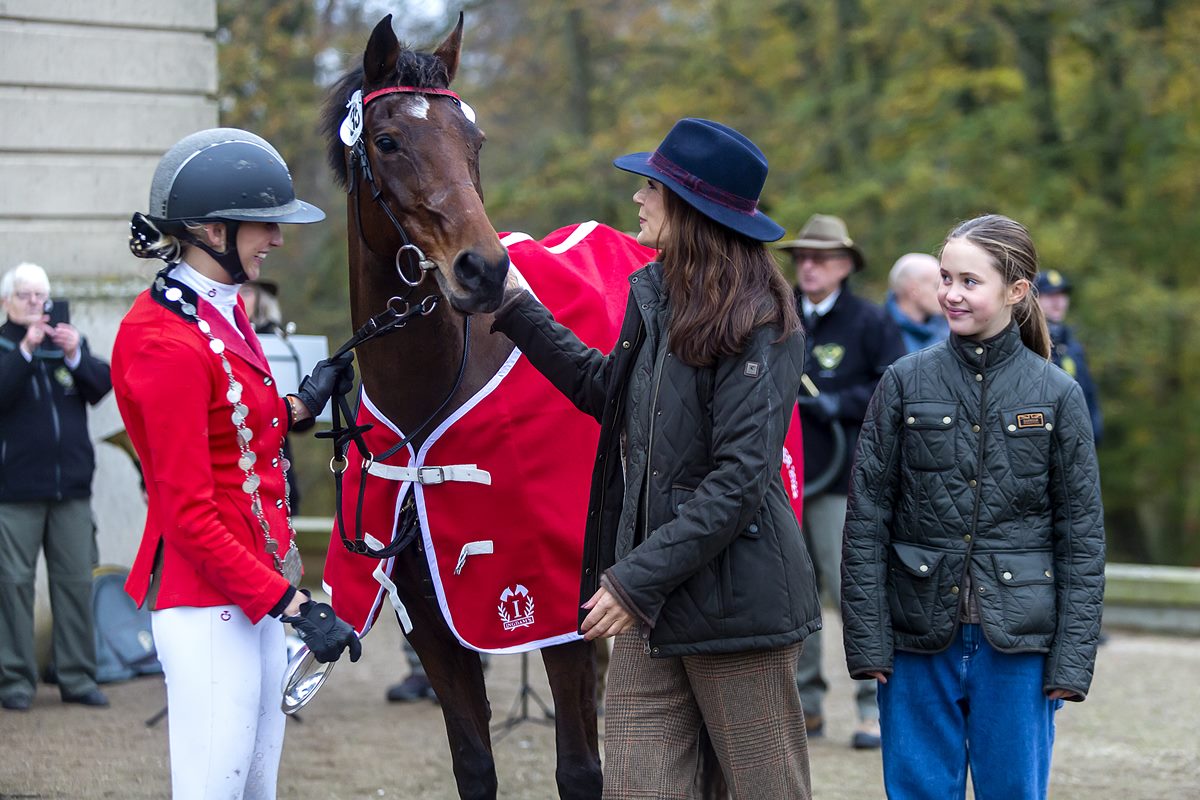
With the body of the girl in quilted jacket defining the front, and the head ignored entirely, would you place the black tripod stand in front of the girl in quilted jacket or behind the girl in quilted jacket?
behind

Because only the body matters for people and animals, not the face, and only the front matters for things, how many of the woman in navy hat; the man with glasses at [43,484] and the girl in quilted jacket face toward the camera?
2

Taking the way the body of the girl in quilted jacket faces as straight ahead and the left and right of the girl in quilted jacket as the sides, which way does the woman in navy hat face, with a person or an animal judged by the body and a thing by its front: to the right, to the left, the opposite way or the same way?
to the right

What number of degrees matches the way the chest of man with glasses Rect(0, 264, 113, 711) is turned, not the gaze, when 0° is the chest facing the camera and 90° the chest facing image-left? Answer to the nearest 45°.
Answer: approximately 0°

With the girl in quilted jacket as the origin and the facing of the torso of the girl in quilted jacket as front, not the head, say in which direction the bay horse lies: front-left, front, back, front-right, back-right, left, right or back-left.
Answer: right

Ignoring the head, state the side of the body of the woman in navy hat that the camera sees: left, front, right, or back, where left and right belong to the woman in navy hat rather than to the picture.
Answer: left

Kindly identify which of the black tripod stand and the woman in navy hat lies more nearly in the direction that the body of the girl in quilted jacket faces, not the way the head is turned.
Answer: the woman in navy hat

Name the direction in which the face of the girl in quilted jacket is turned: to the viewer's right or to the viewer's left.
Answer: to the viewer's left

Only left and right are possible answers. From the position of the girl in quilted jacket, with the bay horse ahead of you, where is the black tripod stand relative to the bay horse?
right

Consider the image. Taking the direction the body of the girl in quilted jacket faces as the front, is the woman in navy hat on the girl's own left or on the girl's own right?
on the girl's own right

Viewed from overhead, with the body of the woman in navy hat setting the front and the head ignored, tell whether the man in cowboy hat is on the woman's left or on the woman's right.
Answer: on the woman's right

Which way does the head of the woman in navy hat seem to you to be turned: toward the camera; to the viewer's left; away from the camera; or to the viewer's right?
to the viewer's left

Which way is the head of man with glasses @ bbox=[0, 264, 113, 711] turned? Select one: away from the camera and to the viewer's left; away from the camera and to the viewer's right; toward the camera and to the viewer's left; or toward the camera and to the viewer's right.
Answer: toward the camera and to the viewer's right

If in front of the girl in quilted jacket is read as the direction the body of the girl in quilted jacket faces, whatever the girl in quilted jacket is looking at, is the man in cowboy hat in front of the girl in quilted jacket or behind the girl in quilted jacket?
behind

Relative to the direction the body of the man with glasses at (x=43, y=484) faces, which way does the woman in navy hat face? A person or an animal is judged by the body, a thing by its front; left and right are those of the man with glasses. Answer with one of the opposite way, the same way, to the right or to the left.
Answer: to the right
